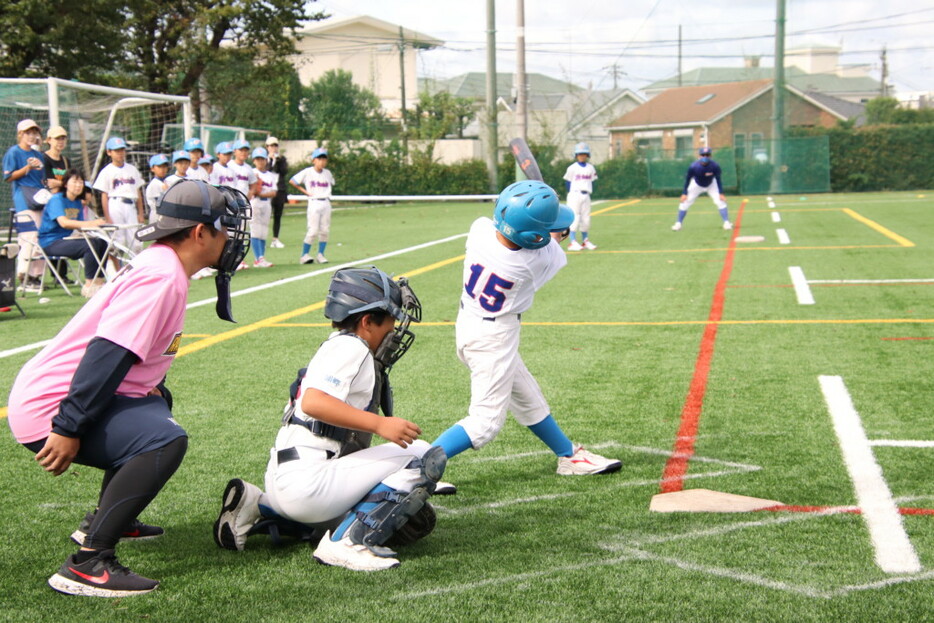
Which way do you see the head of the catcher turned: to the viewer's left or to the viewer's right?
to the viewer's right

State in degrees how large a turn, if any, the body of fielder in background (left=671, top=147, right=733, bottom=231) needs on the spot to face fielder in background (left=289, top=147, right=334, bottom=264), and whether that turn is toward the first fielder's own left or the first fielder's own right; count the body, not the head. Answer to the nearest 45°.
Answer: approximately 45° to the first fielder's own right

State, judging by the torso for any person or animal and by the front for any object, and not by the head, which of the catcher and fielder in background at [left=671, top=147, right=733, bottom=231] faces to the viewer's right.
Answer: the catcher

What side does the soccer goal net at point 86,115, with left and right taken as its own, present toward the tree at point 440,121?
left

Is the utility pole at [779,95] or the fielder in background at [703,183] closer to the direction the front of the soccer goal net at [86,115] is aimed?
the fielder in background

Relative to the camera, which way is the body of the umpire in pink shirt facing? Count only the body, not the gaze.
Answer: to the viewer's right

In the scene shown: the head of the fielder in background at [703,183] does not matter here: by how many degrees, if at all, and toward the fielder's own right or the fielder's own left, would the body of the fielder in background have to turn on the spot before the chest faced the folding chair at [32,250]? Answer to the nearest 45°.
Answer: approximately 45° to the fielder's own right

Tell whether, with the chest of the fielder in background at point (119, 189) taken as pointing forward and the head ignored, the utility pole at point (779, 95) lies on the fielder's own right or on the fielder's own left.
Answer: on the fielder's own left

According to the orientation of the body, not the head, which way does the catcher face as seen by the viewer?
to the viewer's right

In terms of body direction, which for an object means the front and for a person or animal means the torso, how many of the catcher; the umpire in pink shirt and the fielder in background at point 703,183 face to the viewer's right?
2
